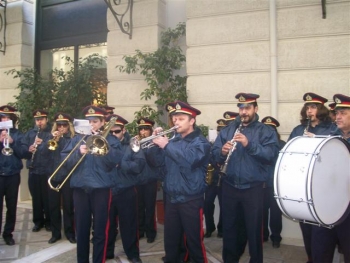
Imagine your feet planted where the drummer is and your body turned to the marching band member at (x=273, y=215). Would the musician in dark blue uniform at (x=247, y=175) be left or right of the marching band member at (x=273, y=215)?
left

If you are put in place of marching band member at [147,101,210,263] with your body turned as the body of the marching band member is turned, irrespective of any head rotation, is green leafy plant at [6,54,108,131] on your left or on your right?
on your right

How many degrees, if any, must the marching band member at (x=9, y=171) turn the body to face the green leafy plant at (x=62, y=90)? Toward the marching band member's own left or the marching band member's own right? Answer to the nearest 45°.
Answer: approximately 135° to the marching band member's own left

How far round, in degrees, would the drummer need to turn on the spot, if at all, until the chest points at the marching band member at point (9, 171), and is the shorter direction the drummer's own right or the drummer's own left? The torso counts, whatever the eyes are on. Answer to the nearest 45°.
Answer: approximately 45° to the drummer's own right

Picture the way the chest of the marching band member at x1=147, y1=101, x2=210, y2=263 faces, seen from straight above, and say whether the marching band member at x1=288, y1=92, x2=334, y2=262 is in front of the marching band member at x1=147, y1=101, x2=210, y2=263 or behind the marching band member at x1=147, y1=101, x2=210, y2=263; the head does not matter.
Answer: behind

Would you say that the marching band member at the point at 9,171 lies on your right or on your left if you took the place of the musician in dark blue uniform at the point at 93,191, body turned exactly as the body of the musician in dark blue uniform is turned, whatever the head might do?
on your right

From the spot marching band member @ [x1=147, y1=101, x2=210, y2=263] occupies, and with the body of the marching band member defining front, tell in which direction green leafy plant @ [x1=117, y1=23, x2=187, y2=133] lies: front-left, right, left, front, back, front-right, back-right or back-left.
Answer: back-right

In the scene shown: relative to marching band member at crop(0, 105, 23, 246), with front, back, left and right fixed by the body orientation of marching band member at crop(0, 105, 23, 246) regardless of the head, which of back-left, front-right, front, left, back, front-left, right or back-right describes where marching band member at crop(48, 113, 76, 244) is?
left

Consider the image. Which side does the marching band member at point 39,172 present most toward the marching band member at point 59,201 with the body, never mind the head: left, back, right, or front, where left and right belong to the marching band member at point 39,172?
left
